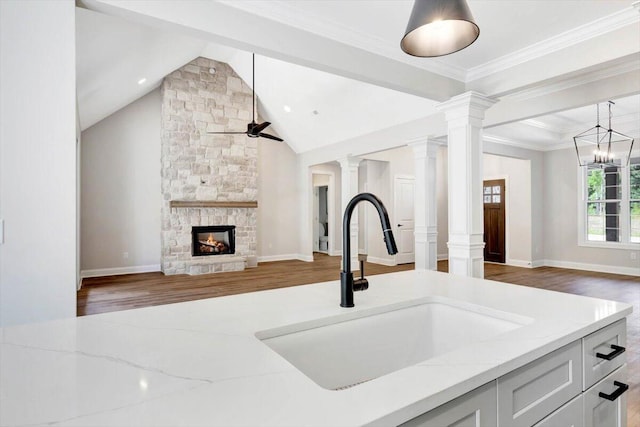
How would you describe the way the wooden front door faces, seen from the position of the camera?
facing the viewer and to the left of the viewer

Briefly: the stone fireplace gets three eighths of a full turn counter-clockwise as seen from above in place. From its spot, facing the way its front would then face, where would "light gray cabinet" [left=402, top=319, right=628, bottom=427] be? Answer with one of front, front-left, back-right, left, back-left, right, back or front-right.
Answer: back-right

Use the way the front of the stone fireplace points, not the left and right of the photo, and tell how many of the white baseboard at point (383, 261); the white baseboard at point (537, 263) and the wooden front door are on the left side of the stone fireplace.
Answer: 3

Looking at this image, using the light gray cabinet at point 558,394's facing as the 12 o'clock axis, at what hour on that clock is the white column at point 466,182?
The white column is roughly at 7 o'clock from the light gray cabinet.

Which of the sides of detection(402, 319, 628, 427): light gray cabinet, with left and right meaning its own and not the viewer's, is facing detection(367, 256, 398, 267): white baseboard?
back

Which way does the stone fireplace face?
toward the camera

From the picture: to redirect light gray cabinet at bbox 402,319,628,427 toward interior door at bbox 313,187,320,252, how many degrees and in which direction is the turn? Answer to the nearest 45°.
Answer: approximately 180°

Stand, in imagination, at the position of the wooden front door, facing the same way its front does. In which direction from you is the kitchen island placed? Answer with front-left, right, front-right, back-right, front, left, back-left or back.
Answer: front-left

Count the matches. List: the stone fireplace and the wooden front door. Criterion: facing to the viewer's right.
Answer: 0

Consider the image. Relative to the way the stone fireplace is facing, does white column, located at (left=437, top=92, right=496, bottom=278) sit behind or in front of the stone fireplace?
in front
